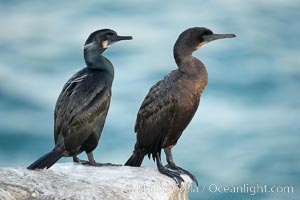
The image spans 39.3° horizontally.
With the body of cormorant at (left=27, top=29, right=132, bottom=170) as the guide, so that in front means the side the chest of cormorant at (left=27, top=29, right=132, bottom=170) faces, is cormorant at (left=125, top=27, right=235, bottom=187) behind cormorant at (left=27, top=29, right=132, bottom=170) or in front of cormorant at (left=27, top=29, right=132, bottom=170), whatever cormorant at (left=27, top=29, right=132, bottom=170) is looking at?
in front

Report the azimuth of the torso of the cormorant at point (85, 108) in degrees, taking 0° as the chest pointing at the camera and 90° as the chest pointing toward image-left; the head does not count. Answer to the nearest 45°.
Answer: approximately 270°

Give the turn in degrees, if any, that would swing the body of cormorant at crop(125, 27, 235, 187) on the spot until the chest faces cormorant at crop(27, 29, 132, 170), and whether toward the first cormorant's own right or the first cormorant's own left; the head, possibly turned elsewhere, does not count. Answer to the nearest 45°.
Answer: approximately 180°

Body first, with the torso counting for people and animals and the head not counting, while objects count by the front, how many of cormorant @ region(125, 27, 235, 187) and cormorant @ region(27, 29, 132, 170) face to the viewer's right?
2

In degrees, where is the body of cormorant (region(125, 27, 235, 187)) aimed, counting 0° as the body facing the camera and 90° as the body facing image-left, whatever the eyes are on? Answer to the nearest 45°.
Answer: approximately 270°
